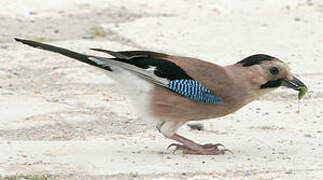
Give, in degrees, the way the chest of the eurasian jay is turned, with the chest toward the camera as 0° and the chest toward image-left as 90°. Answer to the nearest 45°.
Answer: approximately 270°
